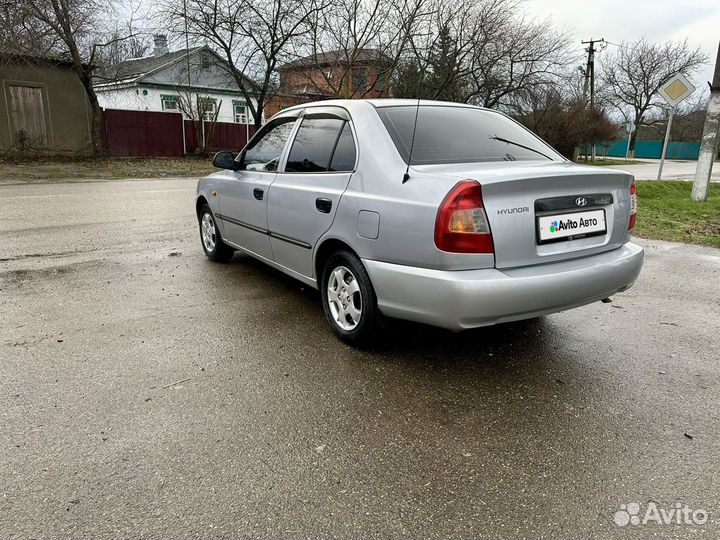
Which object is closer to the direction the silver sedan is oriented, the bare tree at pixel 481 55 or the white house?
the white house

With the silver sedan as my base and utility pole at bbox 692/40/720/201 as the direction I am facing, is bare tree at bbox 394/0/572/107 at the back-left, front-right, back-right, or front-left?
front-left

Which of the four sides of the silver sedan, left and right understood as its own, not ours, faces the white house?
front

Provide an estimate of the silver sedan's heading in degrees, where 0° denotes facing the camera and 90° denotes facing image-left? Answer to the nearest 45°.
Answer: approximately 135°

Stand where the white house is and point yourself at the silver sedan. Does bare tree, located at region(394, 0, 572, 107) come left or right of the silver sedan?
left

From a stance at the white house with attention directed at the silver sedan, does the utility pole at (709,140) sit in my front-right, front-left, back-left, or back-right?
front-left

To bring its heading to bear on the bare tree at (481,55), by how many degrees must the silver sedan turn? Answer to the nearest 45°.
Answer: approximately 45° to its right

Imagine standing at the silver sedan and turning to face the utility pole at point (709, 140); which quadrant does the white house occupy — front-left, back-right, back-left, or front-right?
front-left

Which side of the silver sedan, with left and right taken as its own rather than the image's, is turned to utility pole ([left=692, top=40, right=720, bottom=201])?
right
